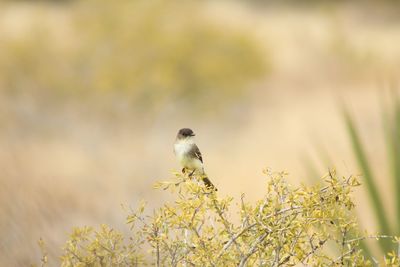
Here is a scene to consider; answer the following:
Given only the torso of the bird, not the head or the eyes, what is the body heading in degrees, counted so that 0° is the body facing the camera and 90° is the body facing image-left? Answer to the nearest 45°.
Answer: approximately 45°
